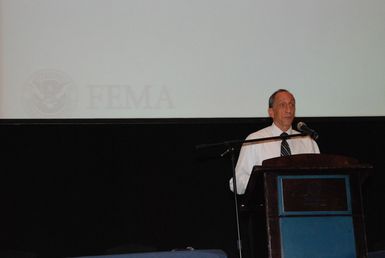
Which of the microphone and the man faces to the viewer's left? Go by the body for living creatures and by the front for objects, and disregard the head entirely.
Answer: the microphone

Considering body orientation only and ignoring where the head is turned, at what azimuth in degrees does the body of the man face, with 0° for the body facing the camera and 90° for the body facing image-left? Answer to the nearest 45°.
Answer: approximately 315°

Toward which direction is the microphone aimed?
to the viewer's left

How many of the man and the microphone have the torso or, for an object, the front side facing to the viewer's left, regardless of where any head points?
1

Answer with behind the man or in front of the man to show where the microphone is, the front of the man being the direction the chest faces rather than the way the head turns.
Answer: in front
